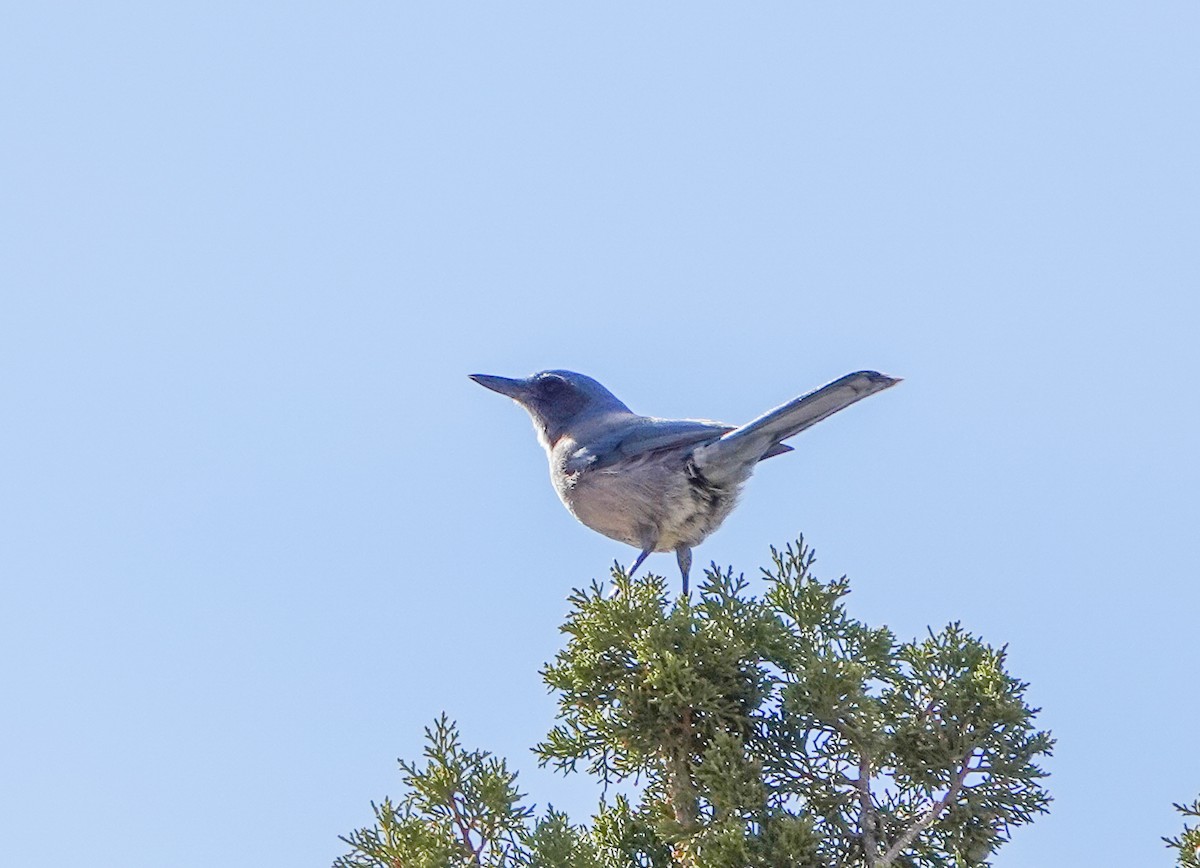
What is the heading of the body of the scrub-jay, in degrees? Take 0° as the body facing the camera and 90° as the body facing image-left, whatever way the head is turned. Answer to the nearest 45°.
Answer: approximately 90°
